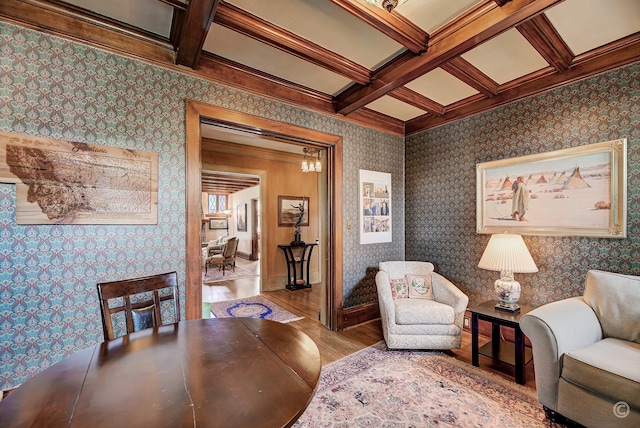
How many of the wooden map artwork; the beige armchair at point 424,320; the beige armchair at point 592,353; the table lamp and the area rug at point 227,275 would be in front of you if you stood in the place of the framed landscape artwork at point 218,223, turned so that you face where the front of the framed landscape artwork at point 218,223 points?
5

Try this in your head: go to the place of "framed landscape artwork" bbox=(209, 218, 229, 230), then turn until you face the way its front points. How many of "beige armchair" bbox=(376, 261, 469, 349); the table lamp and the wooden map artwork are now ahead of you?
3

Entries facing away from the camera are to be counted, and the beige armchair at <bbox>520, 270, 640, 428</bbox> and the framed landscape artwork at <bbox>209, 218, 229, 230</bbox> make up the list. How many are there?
0

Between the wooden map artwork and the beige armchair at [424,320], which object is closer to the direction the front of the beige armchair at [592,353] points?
the wooden map artwork

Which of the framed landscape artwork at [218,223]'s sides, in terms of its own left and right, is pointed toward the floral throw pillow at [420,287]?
front

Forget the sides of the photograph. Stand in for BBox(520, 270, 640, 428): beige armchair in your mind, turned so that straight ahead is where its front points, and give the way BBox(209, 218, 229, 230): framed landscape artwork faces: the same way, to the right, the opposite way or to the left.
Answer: to the left

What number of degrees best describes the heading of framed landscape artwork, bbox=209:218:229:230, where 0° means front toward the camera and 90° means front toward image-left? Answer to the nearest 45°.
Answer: approximately 0°

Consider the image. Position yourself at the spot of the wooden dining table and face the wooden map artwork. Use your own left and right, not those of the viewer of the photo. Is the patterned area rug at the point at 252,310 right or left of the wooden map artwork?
right

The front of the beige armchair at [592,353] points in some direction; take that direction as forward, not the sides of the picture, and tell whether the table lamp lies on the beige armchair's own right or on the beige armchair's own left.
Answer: on the beige armchair's own right

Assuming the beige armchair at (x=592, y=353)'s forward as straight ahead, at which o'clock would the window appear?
The window is roughly at 2 o'clock from the beige armchair.

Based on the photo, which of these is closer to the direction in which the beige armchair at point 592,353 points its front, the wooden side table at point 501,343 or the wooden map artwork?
the wooden map artwork

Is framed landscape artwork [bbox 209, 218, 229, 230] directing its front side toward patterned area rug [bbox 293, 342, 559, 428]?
yes

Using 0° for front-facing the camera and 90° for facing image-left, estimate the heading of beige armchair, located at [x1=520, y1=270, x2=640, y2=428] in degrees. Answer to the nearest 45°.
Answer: approximately 45°

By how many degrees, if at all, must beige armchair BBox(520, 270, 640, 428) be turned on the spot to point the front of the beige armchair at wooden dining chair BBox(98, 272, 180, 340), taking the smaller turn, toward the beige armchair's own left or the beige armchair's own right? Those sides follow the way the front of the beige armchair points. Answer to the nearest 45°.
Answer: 0° — it already faces it
